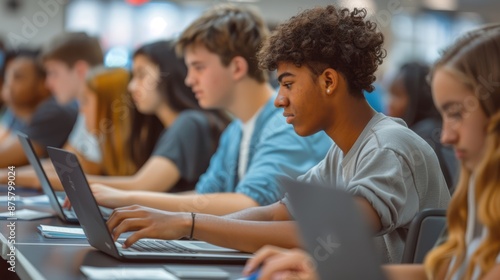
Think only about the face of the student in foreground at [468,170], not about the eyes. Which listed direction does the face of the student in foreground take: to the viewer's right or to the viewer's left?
to the viewer's left

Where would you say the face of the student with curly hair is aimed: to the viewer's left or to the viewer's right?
to the viewer's left

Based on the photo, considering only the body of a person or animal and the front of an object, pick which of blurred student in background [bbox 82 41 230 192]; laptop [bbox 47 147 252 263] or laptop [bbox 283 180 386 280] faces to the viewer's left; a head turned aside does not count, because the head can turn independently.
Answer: the blurred student in background

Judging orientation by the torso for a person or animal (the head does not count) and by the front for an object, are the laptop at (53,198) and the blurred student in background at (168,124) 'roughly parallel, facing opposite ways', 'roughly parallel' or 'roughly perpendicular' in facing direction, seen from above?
roughly parallel, facing opposite ways

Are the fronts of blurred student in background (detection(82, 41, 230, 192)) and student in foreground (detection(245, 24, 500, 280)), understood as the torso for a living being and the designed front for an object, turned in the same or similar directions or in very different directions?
same or similar directions

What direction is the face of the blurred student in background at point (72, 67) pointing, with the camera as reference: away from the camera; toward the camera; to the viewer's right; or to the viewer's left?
to the viewer's left

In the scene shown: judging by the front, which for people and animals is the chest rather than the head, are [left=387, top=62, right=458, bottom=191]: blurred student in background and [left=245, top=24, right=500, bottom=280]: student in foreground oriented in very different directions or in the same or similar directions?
same or similar directions

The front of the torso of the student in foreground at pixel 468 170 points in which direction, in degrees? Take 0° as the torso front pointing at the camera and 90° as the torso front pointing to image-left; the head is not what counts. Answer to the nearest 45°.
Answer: approximately 90°

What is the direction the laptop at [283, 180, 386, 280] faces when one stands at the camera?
facing away from the viewer and to the right of the viewer

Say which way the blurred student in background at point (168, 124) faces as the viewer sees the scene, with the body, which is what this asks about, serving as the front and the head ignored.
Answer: to the viewer's left

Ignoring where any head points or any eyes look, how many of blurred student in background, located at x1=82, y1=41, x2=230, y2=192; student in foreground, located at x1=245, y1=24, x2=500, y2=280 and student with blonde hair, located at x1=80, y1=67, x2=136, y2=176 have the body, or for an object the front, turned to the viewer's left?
3

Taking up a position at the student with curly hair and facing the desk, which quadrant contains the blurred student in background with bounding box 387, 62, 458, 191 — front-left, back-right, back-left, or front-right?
back-right

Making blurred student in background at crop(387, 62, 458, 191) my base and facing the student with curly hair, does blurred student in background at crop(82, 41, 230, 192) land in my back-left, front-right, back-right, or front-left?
front-right

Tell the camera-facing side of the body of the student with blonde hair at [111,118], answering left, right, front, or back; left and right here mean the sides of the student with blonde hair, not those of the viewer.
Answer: left

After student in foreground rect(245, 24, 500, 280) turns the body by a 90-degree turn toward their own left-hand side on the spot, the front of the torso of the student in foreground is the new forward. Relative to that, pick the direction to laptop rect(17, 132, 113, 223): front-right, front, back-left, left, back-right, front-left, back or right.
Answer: back-right

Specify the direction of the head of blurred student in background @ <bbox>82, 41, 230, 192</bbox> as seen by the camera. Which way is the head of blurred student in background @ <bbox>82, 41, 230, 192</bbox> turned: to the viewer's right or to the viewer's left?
to the viewer's left

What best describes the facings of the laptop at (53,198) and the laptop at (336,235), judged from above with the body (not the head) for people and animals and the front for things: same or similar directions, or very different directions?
same or similar directions

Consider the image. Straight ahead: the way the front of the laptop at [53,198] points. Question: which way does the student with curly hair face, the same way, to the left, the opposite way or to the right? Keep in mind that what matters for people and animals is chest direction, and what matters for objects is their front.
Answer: the opposite way
